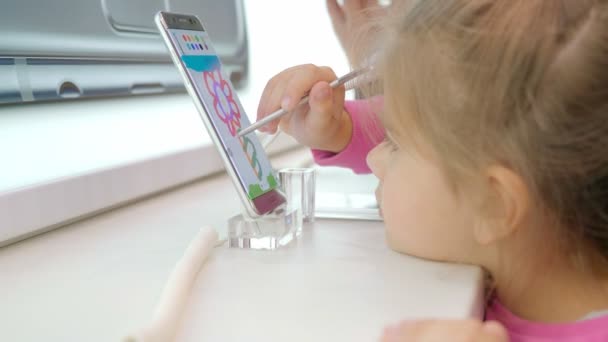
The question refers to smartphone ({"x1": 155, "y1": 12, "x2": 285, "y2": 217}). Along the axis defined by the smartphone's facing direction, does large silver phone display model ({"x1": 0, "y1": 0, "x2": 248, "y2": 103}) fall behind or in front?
behind

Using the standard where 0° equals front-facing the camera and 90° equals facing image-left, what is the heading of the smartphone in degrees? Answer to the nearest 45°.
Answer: approximately 315°

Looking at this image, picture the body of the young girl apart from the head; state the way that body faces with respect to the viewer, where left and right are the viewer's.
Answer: facing away from the viewer and to the left of the viewer
